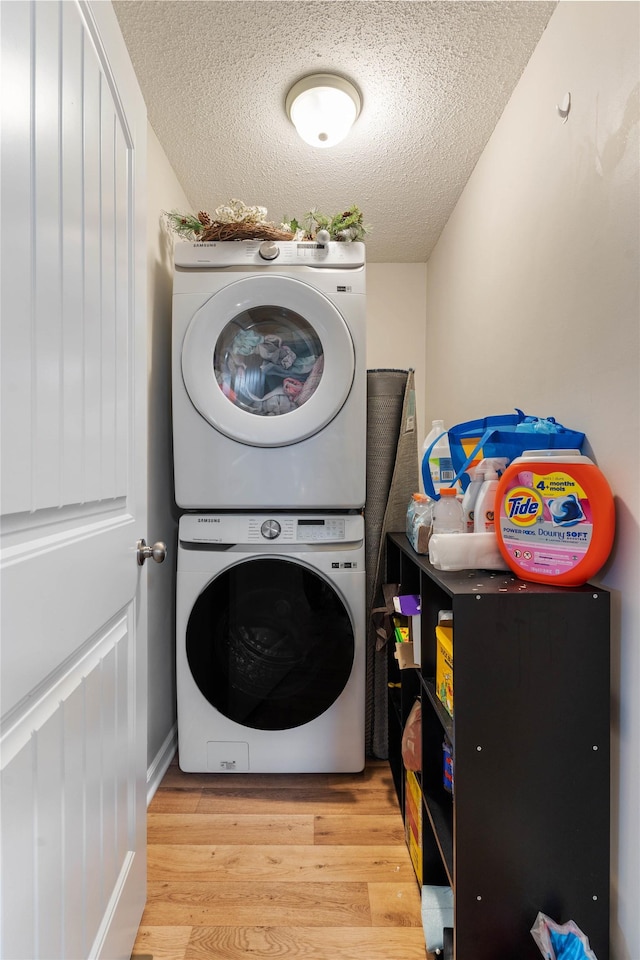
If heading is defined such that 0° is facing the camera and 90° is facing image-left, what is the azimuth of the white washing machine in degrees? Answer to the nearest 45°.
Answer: approximately 0°

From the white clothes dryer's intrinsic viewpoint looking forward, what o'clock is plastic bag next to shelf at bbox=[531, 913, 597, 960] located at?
The plastic bag next to shelf is roughly at 11 o'clock from the white clothes dryer.

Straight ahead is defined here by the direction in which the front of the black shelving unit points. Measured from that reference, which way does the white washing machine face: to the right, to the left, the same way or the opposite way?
to the left

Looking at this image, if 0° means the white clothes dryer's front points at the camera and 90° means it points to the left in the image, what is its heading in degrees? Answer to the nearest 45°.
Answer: approximately 0°

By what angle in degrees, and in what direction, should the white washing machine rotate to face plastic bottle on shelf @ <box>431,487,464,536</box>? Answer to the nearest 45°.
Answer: approximately 45° to its left

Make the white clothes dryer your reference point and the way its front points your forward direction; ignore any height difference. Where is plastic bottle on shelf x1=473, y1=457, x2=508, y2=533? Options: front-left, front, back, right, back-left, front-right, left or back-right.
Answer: front-left

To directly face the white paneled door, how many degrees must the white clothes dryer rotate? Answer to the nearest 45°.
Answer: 0° — it already faces it

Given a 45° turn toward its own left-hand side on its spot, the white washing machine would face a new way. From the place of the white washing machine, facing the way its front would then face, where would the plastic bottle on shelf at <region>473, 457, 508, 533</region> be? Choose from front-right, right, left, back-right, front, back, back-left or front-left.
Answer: front

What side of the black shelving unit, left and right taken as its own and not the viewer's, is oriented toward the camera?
left
